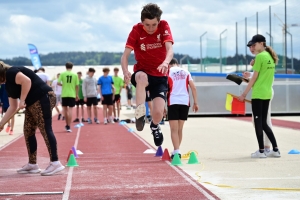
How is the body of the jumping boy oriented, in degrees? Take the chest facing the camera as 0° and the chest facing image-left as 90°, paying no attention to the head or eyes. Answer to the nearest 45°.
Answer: approximately 0°

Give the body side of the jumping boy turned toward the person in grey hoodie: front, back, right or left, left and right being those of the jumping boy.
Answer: back

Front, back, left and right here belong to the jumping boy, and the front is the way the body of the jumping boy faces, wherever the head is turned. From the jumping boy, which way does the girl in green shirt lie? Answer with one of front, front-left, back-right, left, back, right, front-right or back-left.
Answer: back-left

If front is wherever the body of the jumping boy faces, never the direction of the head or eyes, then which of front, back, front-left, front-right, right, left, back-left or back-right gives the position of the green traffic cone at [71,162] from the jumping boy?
back-right
